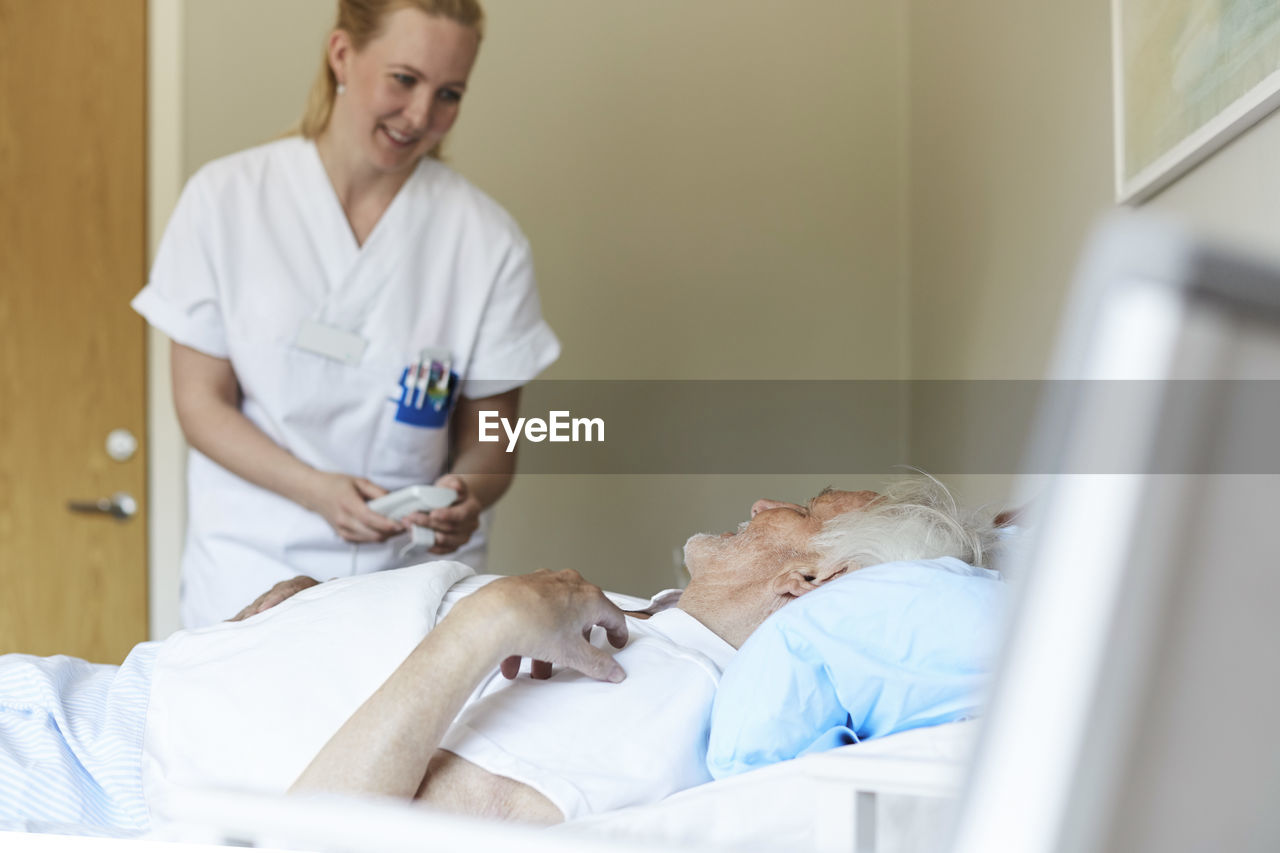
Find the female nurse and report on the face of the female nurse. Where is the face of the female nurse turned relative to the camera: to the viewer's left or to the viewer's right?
to the viewer's right

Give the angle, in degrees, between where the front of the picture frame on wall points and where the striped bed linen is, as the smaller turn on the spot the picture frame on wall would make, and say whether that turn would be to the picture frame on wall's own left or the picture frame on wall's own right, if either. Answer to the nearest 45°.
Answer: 0° — it already faces it

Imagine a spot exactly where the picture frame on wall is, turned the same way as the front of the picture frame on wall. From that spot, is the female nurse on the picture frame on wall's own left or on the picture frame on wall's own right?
on the picture frame on wall's own right

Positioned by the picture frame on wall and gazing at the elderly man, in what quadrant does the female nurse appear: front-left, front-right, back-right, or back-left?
front-right

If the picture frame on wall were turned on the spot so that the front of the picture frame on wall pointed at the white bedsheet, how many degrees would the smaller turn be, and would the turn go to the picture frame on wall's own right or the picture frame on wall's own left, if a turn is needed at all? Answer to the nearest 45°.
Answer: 0° — it already faces it

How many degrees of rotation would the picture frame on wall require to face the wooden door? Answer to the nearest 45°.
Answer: approximately 45° to its right

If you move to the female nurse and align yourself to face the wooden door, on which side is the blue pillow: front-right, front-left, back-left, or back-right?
back-left

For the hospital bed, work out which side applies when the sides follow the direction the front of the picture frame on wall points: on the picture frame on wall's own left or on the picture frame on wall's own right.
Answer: on the picture frame on wall's own left

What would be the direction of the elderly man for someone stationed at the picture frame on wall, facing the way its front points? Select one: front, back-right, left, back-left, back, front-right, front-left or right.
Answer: front

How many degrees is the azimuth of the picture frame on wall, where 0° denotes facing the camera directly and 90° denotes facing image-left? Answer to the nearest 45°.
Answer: approximately 45°
